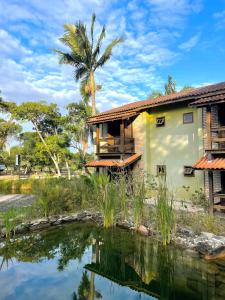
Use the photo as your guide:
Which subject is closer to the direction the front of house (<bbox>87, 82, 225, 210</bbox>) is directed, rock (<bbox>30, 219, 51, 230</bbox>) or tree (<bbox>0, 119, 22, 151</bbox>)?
the rock

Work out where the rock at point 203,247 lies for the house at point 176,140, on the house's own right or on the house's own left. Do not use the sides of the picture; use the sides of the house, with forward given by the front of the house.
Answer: on the house's own left

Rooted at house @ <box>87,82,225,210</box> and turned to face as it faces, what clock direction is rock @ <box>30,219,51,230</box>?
The rock is roughly at 12 o'clock from the house.

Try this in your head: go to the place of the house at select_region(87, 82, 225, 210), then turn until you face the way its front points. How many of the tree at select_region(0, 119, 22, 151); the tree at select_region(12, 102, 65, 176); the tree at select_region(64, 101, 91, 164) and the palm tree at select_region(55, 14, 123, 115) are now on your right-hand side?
4

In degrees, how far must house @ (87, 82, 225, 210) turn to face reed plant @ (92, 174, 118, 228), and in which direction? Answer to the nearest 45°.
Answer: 0° — it already faces it

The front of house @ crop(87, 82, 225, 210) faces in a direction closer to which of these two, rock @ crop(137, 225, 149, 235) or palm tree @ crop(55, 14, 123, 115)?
the rock

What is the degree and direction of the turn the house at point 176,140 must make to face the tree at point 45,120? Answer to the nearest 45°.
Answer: approximately 90° to its right

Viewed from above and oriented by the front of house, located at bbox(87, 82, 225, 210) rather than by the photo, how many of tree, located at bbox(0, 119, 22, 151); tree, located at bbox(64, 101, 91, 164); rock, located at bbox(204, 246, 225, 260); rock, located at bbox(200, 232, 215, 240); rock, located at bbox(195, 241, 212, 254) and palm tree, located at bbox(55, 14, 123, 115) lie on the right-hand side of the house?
3

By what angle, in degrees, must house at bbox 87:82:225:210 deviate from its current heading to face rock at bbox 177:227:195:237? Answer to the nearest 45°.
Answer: approximately 45° to its left

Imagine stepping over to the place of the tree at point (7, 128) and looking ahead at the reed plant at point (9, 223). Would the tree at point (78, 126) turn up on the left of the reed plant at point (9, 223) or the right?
left

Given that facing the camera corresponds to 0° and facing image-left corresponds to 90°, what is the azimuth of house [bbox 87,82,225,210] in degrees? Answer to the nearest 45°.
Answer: approximately 45°

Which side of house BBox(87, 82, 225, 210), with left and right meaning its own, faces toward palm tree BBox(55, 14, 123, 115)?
right

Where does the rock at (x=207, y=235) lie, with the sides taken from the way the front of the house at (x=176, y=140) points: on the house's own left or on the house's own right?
on the house's own left

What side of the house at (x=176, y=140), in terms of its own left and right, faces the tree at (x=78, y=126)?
right

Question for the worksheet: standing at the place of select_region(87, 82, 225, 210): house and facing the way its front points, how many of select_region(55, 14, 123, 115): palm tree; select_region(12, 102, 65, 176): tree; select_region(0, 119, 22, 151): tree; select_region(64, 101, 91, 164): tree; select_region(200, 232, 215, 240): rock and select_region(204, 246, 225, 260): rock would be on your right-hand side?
4
